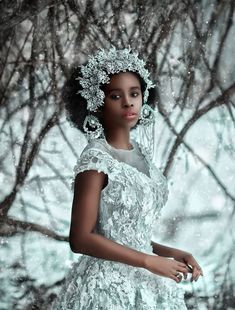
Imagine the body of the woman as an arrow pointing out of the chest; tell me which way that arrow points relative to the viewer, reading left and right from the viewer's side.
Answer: facing the viewer and to the right of the viewer
